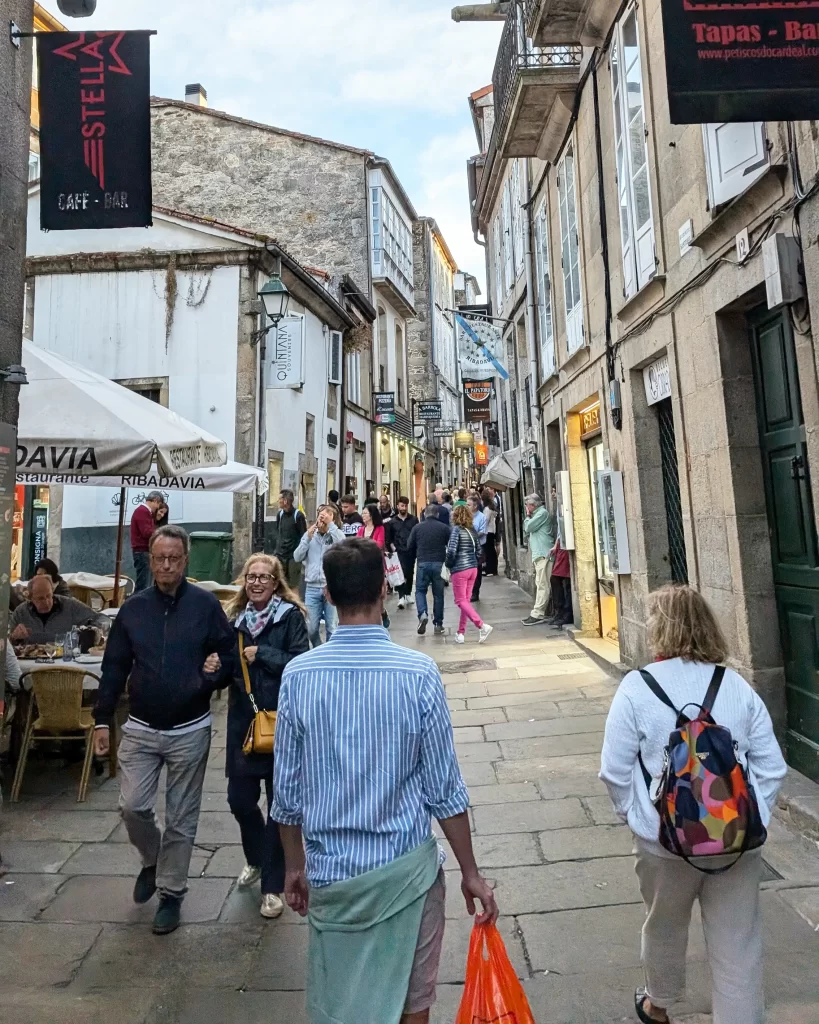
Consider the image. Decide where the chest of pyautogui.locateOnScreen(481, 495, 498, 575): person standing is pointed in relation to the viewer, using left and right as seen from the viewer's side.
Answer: facing away from the viewer

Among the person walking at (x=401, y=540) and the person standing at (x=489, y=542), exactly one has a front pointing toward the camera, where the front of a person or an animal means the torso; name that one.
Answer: the person walking at (x=401, y=540)

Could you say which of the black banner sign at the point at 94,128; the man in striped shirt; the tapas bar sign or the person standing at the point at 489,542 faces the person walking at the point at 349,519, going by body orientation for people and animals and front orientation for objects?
the man in striped shirt

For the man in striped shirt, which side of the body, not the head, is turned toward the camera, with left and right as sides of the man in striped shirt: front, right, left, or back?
back

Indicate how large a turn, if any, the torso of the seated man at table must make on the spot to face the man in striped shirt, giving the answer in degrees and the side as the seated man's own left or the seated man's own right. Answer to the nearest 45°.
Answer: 0° — they already face them

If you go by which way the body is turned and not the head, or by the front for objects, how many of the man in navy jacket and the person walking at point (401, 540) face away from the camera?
0

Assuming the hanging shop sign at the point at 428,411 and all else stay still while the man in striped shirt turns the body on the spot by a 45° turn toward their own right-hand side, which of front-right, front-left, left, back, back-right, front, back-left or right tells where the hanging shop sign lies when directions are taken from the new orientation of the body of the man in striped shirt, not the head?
front-left

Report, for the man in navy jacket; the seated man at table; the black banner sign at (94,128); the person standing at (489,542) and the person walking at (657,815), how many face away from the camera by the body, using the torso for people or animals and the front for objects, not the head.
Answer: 2

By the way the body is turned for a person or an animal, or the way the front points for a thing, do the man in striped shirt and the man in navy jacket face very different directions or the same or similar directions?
very different directions

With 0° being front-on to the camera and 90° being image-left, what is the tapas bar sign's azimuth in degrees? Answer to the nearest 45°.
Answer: approximately 0°

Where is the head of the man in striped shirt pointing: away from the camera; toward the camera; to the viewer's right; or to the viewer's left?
away from the camera

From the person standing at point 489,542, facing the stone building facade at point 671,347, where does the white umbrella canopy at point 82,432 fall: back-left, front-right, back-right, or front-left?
front-right

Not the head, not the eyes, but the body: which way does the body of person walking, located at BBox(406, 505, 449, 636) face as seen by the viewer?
away from the camera

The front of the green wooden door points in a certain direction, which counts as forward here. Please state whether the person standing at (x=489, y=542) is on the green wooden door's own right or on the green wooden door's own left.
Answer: on the green wooden door's own right

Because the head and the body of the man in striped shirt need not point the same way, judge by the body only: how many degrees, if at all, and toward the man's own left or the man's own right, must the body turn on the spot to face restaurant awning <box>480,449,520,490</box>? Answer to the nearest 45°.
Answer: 0° — they already face it

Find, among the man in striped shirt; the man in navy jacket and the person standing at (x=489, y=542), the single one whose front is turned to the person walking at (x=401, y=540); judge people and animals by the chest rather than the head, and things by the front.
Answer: the man in striped shirt

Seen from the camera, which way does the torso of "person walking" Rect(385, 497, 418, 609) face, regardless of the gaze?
toward the camera
